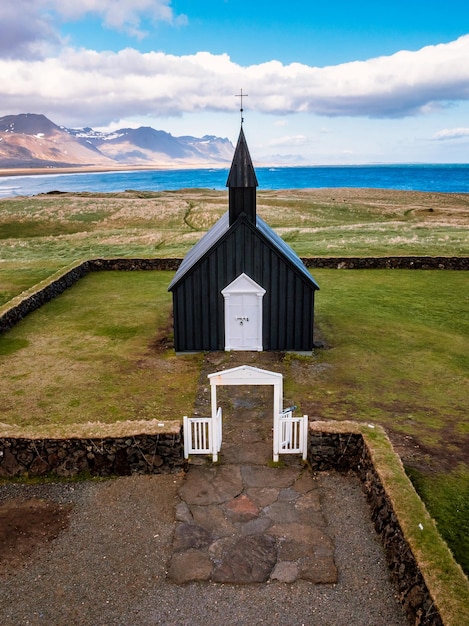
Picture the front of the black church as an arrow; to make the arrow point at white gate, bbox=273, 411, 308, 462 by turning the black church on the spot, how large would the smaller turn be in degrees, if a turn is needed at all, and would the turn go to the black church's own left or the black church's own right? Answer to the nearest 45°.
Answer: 0° — it already faces it

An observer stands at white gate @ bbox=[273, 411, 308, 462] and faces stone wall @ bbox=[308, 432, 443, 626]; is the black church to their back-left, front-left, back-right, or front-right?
back-left

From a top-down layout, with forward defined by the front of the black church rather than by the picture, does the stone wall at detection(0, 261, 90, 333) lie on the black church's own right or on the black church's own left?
on the black church's own right

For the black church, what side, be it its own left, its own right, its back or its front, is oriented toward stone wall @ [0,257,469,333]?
back

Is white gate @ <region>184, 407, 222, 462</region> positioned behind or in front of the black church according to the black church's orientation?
in front

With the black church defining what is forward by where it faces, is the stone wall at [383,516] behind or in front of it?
in front

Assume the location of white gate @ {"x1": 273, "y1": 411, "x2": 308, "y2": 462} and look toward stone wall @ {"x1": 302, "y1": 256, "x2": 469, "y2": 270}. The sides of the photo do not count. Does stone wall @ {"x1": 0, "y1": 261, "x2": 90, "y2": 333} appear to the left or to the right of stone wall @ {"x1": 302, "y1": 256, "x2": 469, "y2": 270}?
left

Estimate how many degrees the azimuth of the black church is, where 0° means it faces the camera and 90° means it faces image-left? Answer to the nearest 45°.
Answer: approximately 0°

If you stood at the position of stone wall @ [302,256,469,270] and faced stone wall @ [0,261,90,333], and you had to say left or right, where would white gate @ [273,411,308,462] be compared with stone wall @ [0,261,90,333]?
left
